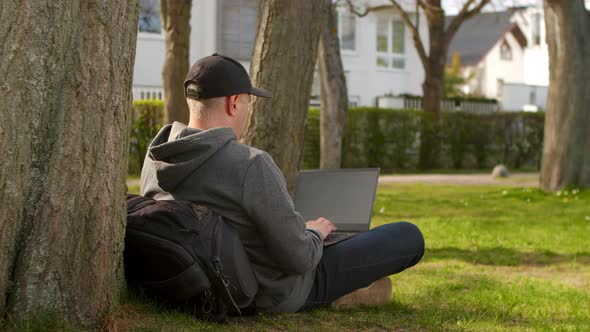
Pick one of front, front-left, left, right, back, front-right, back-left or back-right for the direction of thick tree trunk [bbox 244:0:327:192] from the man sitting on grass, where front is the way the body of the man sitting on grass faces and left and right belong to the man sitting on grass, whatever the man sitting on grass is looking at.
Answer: front-left

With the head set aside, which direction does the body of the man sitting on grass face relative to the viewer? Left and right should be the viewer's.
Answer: facing away from the viewer and to the right of the viewer

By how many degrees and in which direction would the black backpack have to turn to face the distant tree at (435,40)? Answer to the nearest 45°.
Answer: approximately 135° to its right

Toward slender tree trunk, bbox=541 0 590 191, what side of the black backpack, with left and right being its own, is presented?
back

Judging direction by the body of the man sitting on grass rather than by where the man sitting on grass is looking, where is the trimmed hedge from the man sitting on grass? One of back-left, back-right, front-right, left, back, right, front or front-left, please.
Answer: front-left

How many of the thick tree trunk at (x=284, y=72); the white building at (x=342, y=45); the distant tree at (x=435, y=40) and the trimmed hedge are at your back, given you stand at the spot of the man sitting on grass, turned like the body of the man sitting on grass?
0

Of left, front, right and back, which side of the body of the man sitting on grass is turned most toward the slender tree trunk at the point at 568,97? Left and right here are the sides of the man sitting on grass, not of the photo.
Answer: front

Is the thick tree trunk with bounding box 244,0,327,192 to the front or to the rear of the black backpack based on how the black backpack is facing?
to the rear

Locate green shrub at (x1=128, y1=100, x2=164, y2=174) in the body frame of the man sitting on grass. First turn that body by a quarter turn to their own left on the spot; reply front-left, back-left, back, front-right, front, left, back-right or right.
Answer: front-right

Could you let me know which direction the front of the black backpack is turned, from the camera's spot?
facing the viewer and to the left of the viewer

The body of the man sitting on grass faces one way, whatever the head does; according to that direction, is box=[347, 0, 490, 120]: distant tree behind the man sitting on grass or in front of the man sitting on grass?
in front

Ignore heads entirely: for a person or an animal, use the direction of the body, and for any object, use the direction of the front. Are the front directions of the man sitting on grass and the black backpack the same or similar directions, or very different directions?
very different directions

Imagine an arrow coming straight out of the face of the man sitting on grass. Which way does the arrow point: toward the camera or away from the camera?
away from the camera

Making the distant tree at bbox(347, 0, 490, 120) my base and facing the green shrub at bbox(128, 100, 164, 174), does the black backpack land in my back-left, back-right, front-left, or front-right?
front-left
